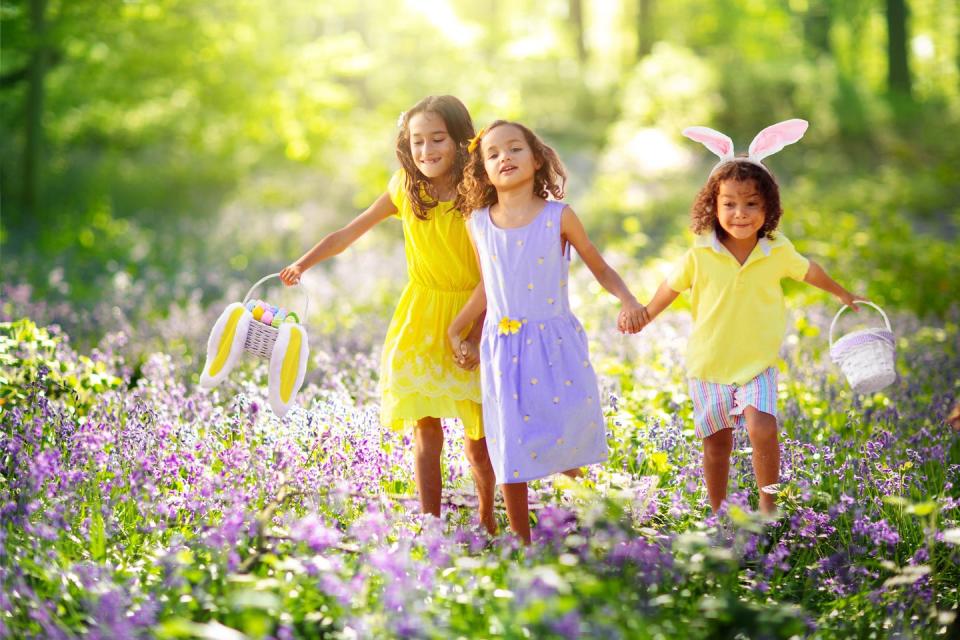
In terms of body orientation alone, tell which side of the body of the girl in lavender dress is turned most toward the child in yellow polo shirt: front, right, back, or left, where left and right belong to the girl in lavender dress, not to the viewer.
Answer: left

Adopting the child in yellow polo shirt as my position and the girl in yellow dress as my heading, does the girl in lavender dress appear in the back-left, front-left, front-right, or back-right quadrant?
front-left

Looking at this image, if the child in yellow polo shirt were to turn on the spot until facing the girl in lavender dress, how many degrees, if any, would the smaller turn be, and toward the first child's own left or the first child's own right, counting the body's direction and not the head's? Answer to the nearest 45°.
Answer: approximately 45° to the first child's own right

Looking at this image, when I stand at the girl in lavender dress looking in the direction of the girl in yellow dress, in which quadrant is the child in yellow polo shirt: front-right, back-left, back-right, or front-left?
back-right

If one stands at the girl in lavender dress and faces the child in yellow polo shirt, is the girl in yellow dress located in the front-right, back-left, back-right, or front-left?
back-left

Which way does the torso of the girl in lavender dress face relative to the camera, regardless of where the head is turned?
toward the camera

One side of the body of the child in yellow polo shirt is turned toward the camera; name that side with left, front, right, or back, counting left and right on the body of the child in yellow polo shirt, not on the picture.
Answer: front

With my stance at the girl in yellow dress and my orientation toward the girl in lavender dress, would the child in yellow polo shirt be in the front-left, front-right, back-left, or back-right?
front-left

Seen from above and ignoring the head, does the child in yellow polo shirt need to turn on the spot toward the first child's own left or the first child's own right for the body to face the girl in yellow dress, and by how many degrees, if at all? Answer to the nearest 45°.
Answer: approximately 90° to the first child's own right

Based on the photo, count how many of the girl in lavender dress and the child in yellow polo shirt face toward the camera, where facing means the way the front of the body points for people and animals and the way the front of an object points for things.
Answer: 2
